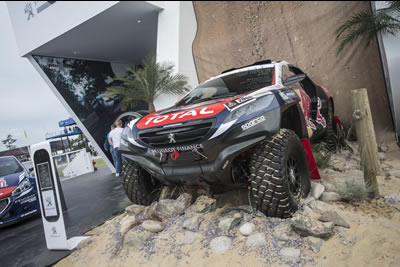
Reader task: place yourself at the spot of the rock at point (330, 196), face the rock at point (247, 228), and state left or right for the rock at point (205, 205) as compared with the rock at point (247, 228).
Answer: right

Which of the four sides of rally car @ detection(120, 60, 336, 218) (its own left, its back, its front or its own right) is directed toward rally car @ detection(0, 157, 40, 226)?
right

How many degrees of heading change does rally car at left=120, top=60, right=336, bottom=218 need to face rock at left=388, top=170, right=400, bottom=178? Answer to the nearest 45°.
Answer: approximately 180°

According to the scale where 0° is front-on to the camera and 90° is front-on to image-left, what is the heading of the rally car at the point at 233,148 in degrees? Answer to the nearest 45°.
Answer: approximately 45°

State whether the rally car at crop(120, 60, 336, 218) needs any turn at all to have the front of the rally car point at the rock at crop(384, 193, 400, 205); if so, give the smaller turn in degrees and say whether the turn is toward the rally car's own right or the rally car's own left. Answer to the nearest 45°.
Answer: approximately 135° to the rally car's own left
